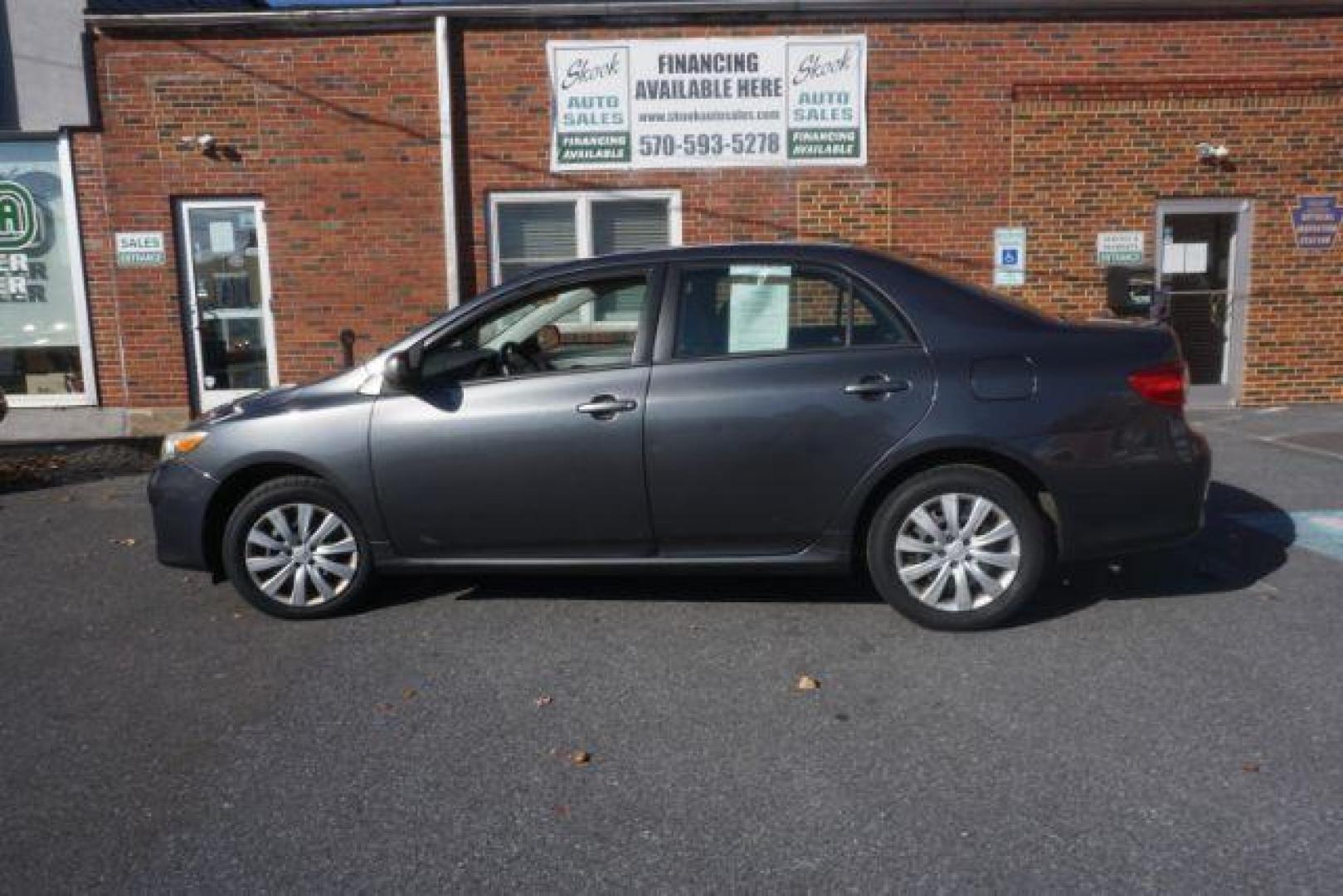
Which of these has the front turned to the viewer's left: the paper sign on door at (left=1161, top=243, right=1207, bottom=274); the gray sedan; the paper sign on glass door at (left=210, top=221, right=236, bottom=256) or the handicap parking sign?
the gray sedan

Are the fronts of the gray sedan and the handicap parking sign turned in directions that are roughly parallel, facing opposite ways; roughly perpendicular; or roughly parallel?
roughly perpendicular

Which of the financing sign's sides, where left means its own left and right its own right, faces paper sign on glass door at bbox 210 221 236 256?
right

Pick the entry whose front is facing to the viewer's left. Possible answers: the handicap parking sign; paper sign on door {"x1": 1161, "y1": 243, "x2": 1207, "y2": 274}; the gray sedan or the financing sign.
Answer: the gray sedan

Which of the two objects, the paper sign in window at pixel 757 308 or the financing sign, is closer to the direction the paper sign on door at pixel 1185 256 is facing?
the paper sign in window

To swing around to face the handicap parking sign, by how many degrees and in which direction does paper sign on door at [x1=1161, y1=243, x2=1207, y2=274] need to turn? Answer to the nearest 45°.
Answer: approximately 45° to its right

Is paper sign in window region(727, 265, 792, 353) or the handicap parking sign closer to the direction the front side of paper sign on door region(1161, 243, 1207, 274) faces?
the paper sign in window

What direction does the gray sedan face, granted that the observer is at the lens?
facing to the left of the viewer

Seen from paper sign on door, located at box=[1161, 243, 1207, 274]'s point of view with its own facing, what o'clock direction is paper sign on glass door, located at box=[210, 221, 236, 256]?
paper sign on glass door, located at box=[210, 221, 236, 256] is roughly at 2 o'clock from paper sign on door, located at box=[1161, 243, 1207, 274].

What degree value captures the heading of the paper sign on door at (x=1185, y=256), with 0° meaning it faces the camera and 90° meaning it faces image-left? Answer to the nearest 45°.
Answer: approximately 0°

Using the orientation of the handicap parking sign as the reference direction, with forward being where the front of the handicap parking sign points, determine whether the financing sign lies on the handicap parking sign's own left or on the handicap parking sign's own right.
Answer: on the handicap parking sign's own right
